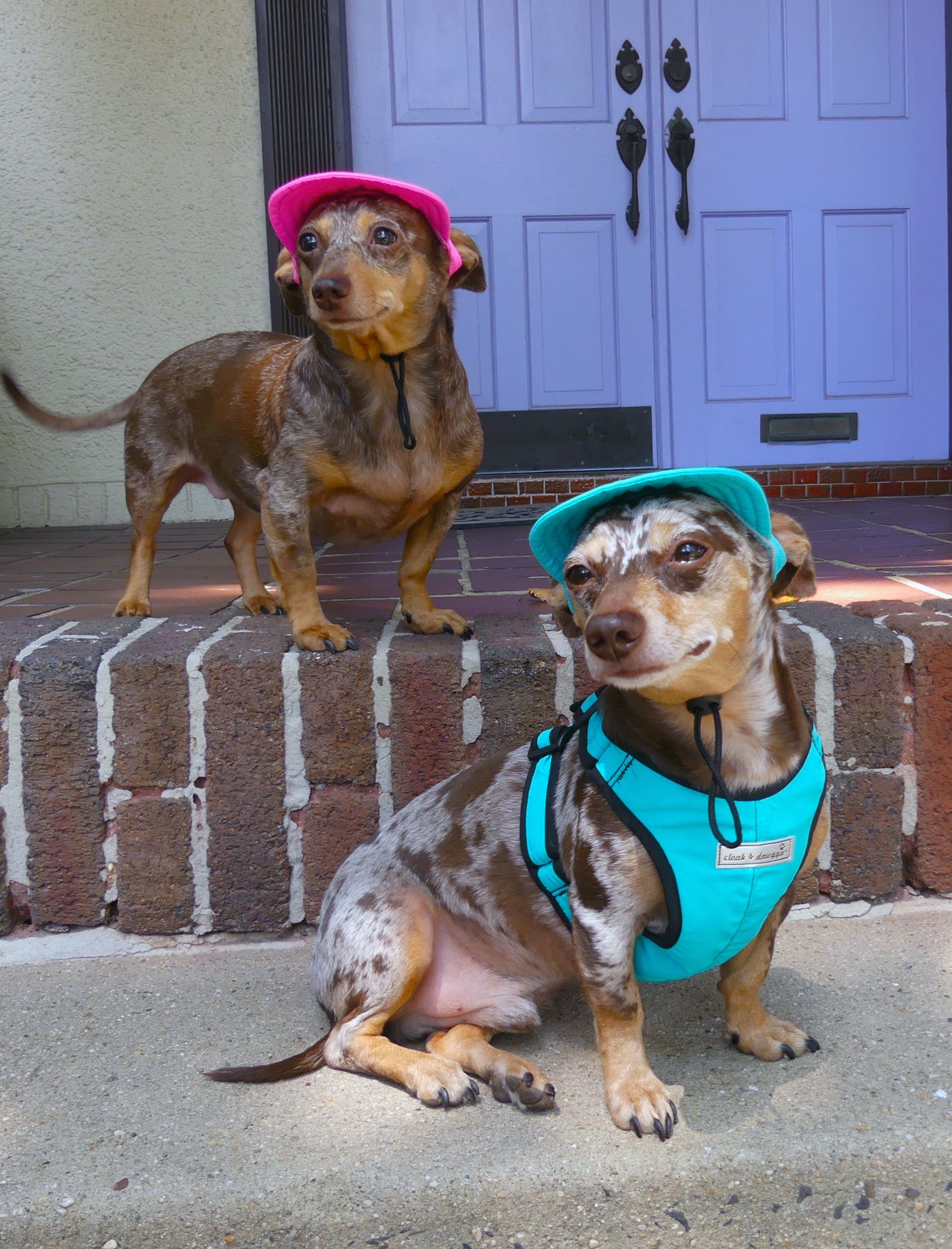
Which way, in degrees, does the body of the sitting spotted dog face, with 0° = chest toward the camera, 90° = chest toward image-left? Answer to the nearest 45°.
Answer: approximately 315°

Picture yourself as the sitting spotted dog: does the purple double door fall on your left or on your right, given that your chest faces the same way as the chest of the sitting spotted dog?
on your left

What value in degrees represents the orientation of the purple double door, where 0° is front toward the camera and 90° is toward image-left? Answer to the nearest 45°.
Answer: approximately 0°

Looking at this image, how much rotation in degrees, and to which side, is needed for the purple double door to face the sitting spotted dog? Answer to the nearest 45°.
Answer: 0° — it already faces it

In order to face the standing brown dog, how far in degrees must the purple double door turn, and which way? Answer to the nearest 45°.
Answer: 0° — it already faces it
